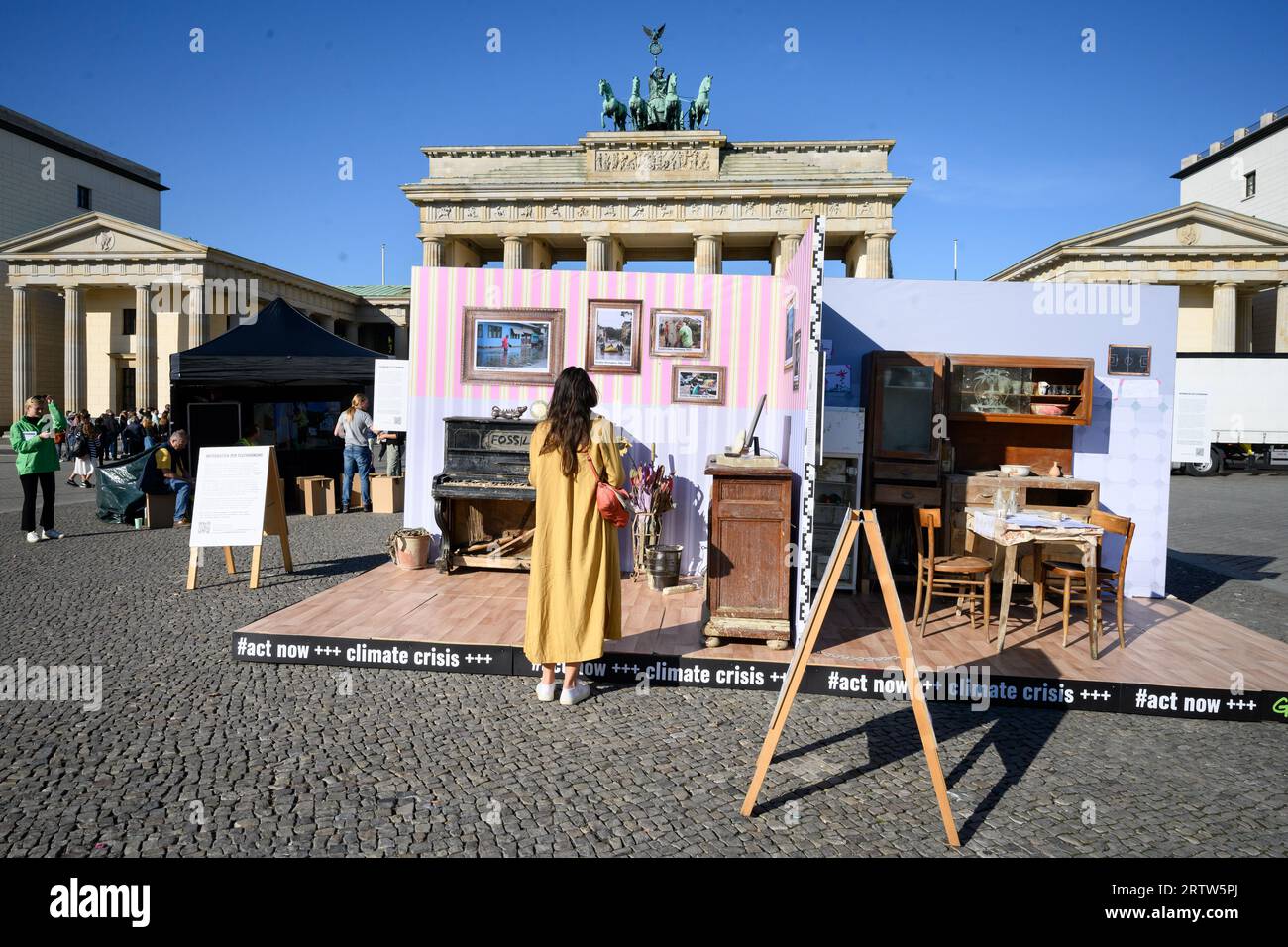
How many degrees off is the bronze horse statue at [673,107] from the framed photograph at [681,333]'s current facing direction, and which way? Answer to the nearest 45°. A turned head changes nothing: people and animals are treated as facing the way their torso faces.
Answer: approximately 180°

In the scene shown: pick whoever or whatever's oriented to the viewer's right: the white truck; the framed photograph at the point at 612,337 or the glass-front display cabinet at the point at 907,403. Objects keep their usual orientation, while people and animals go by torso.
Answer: the white truck

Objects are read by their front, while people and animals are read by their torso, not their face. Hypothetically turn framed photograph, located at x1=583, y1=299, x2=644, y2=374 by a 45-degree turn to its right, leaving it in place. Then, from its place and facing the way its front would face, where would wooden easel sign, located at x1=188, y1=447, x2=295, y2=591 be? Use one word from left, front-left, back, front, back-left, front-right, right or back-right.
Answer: front-right

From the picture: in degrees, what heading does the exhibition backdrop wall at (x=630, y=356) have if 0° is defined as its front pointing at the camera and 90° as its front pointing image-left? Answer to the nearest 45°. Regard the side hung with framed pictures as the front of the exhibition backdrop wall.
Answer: approximately 0°

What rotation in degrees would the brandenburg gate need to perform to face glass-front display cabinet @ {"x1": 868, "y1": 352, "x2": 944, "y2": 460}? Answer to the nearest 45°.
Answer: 0° — it already faces it

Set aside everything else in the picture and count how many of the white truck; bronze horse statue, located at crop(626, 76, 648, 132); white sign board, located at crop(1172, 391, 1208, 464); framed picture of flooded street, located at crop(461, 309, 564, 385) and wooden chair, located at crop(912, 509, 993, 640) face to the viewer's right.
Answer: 2

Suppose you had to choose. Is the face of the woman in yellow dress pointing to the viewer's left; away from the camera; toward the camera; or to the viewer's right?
away from the camera
